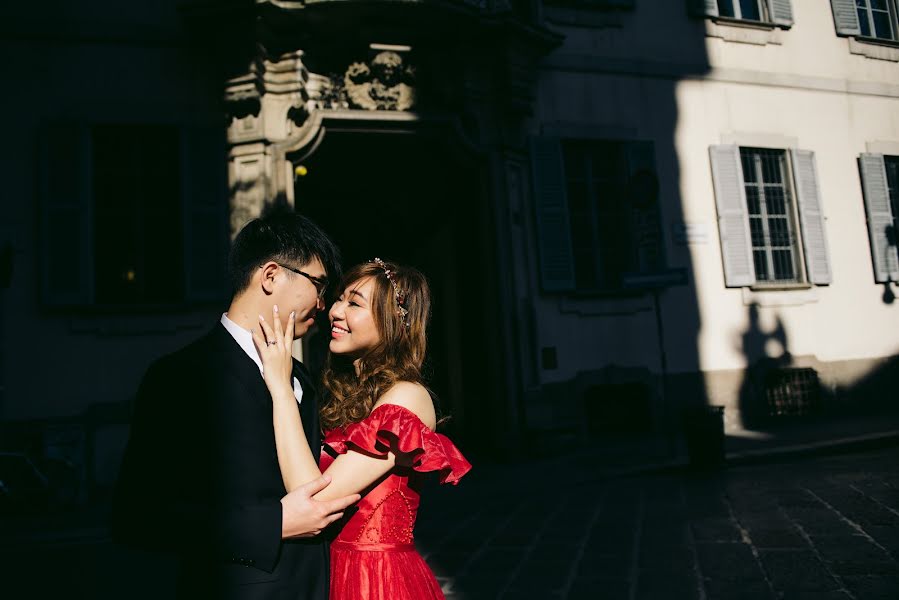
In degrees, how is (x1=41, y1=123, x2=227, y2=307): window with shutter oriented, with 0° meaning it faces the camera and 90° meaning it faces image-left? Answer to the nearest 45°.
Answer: approximately 0°

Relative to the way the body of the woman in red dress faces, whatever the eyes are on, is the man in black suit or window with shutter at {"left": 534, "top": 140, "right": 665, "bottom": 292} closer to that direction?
the man in black suit

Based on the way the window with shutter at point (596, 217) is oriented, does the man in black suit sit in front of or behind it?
in front

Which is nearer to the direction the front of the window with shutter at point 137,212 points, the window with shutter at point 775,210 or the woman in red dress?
the woman in red dress

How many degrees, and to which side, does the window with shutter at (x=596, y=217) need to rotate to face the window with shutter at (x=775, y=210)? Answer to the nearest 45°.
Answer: approximately 135° to its left

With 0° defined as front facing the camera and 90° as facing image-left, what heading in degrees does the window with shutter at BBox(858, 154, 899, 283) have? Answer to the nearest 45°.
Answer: approximately 0°

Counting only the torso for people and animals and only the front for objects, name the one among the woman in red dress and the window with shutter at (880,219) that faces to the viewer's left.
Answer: the woman in red dress

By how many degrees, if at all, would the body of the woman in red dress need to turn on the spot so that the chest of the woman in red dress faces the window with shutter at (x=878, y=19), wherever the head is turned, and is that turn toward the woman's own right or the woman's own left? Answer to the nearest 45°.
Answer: approximately 135° to the woman's own right

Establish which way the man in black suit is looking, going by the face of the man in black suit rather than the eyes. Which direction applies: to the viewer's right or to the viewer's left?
to the viewer's right

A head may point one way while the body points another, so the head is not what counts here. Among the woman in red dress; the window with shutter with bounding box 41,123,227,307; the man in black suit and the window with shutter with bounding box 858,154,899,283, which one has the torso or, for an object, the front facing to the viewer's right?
the man in black suit

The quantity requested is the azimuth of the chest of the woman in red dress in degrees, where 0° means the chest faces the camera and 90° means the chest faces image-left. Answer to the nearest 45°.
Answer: approximately 90°
